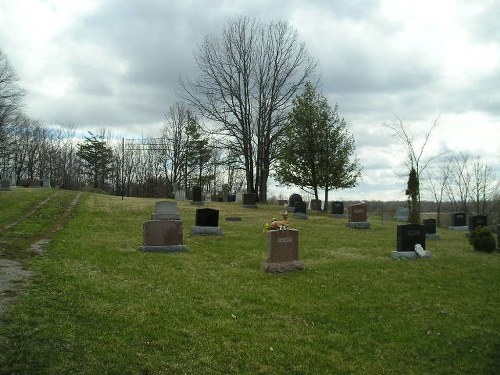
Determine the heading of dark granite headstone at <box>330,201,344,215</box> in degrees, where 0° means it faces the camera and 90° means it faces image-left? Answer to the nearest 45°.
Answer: approximately 0°

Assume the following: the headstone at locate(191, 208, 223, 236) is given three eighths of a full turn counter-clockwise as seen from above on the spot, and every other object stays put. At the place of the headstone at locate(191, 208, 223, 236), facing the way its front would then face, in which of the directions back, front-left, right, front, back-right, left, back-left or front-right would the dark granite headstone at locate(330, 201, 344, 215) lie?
front

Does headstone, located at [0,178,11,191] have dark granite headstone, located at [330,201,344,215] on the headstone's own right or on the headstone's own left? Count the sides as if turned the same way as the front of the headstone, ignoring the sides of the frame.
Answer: on the headstone's own left

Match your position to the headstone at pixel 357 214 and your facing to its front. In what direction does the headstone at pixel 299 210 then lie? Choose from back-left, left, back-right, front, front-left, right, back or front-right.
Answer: back-right

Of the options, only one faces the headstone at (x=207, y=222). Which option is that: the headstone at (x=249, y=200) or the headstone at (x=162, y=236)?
the headstone at (x=249, y=200)

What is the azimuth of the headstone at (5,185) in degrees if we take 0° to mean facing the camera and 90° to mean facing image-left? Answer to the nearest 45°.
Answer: approximately 0°

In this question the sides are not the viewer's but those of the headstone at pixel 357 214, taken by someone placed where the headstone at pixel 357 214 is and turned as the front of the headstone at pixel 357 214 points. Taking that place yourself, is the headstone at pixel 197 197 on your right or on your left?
on your right

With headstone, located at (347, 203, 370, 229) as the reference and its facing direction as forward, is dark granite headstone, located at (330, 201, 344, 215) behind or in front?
behind

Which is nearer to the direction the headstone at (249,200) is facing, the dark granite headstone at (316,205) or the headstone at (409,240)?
the headstone

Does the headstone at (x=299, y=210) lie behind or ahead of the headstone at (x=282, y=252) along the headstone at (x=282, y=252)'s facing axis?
behind
